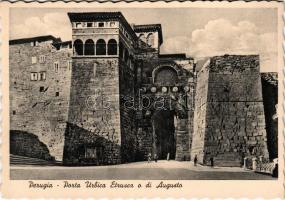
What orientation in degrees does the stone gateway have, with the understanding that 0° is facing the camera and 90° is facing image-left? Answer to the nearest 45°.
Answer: approximately 0°
